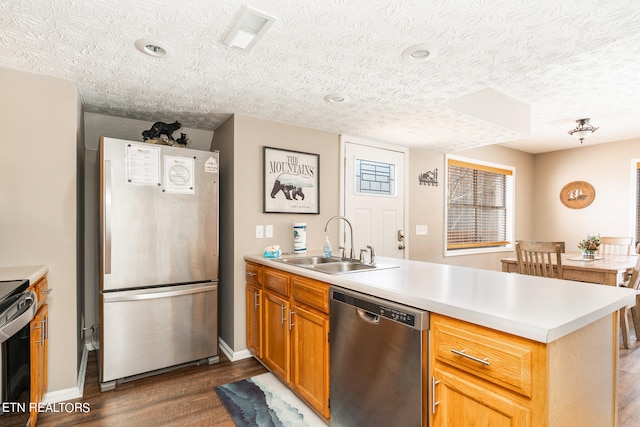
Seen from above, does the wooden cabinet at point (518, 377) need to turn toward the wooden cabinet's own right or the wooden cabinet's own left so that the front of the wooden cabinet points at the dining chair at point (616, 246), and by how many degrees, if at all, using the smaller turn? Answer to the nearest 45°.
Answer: approximately 135° to the wooden cabinet's own right

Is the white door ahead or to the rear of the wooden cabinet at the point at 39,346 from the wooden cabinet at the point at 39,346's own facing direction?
ahead

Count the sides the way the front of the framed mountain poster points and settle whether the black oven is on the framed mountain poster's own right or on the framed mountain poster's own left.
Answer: on the framed mountain poster's own right

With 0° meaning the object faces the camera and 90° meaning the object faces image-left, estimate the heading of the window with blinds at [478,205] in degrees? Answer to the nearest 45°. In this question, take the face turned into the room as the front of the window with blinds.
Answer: approximately 315°

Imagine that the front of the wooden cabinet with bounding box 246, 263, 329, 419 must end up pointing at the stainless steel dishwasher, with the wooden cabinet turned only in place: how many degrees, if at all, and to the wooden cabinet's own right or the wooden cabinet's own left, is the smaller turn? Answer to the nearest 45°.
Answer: approximately 90° to the wooden cabinet's own left
